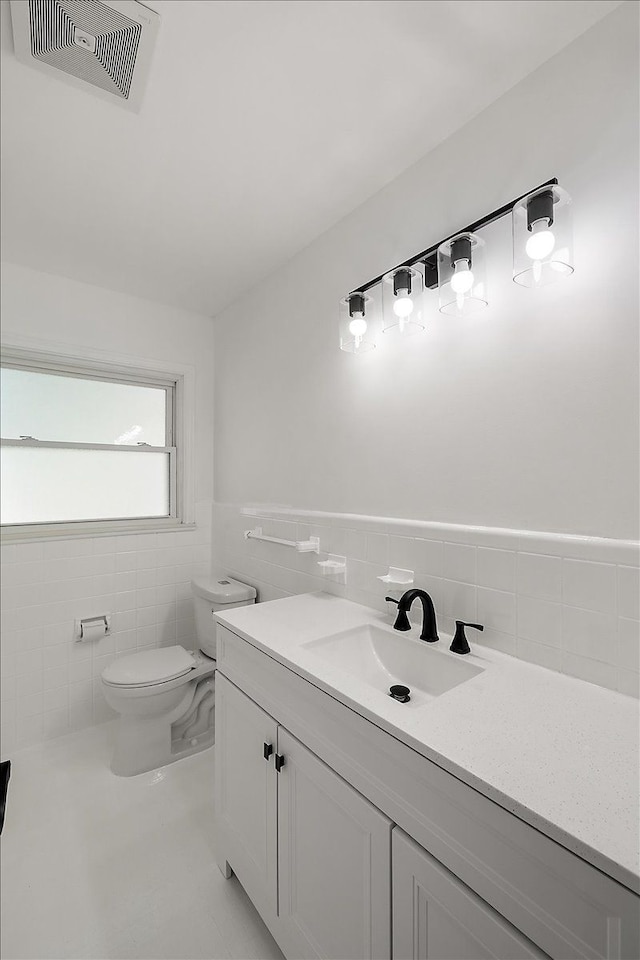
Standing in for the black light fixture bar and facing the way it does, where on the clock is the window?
The window is roughly at 2 o'clock from the black light fixture bar.

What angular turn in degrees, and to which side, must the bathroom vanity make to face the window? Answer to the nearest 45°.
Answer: approximately 90° to its right

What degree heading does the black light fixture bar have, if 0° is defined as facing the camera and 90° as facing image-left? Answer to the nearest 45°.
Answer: approximately 45°

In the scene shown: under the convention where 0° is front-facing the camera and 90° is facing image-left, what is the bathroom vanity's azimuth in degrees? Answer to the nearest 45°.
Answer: approximately 45°
